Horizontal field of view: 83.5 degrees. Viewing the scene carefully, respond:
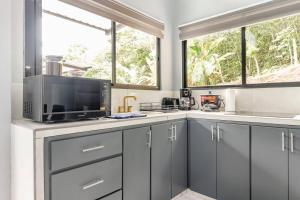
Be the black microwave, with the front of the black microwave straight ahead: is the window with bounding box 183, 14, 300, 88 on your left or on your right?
on your left

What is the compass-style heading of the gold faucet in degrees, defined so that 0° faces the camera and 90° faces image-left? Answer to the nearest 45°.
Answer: approximately 315°

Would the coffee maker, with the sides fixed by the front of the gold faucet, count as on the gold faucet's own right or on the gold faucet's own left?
on the gold faucet's own left

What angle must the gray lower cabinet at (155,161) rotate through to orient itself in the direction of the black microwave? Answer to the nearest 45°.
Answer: approximately 90° to its right

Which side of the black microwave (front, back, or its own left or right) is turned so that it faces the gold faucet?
left
